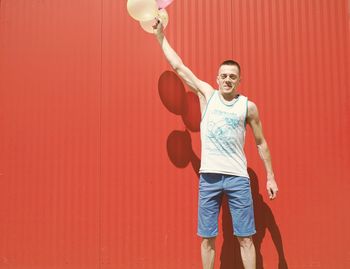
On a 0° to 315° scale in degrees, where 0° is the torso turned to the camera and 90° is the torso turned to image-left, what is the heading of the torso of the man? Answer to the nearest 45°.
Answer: approximately 0°
